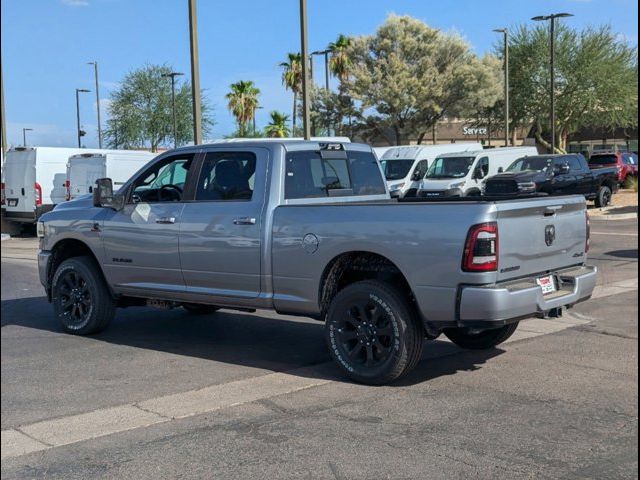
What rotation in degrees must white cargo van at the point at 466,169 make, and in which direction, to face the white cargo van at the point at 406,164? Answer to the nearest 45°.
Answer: approximately 90° to its right

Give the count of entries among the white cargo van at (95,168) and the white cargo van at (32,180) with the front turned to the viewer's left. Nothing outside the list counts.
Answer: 0

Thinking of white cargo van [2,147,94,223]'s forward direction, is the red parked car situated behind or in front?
in front

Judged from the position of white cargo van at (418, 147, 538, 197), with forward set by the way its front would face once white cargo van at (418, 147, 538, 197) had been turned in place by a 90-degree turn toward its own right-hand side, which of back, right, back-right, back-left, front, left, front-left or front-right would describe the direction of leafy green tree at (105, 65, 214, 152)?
front

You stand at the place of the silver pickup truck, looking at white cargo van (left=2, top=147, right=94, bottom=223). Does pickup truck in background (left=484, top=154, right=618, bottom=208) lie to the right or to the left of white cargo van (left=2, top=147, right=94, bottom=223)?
right

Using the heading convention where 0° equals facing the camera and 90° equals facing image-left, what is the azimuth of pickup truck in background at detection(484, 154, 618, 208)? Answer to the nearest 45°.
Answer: approximately 45°

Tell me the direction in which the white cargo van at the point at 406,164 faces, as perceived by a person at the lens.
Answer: facing the viewer and to the left of the viewer

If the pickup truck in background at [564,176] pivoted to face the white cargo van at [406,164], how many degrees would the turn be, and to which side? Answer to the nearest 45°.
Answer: approximately 90° to its right

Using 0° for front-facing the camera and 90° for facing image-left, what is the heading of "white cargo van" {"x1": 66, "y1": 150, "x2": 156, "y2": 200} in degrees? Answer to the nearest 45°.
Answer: approximately 225°

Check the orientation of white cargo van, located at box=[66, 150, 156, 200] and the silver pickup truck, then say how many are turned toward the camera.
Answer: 0

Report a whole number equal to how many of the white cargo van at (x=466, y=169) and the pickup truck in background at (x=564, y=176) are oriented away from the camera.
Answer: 0

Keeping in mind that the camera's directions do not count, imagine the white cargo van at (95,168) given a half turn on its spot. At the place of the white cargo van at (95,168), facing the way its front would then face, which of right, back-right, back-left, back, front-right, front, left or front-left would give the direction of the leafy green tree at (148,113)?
back-right

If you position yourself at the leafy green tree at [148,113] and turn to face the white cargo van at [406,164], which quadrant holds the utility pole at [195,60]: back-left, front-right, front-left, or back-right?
front-right

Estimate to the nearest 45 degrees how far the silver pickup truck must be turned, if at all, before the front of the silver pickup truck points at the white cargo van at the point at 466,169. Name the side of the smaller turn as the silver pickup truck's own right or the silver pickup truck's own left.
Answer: approximately 45° to the silver pickup truck's own right

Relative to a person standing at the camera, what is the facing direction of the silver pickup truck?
facing away from the viewer and to the left of the viewer
